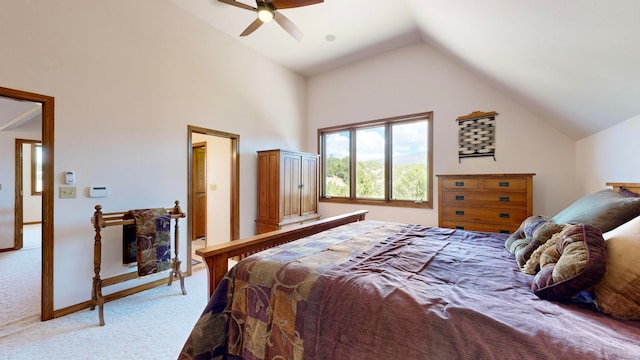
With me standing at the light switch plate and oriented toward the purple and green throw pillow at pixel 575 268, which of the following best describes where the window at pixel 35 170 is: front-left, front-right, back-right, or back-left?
back-left

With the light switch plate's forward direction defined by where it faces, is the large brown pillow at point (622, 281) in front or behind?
in front

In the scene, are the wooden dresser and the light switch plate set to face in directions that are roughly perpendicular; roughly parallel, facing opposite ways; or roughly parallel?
roughly perpendicular

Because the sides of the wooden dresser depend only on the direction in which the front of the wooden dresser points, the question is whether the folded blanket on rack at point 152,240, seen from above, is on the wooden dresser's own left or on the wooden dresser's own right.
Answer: on the wooden dresser's own right

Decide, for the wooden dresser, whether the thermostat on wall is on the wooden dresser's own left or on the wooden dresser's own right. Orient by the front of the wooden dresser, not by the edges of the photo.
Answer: on the wooden dresser's own right

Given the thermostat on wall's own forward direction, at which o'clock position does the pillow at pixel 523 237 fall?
The pillow is roughly at 11 o'clock from the thermostat on wall.

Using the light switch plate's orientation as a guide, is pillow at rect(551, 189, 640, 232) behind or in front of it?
in front

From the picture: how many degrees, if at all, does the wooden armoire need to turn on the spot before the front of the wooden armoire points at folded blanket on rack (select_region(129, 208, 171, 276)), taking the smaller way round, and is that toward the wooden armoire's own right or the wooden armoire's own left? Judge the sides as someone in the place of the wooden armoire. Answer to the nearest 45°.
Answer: approximately 90° to the wooden armoire's own right

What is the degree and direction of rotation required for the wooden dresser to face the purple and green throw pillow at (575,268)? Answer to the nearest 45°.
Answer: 0° — it already faces it

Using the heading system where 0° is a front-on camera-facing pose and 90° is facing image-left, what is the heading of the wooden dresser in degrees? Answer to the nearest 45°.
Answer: approximately 0°
